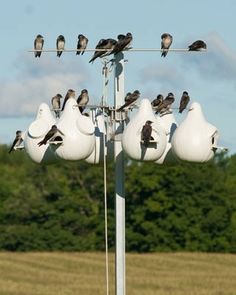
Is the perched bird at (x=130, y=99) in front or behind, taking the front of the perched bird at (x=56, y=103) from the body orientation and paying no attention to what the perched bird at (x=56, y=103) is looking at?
in front

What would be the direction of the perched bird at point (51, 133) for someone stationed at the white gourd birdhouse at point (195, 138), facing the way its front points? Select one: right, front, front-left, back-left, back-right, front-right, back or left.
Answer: back

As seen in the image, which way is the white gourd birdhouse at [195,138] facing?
to the viewer's right

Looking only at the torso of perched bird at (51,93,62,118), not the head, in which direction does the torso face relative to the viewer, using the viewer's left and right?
facing the viewer and to the right of the viewer

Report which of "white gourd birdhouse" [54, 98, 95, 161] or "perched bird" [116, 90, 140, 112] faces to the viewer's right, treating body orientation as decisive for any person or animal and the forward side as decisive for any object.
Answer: the perched bird

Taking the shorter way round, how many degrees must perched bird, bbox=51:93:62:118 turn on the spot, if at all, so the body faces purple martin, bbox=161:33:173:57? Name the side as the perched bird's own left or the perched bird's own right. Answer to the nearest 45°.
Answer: approximately 45° to the perched bird's own left

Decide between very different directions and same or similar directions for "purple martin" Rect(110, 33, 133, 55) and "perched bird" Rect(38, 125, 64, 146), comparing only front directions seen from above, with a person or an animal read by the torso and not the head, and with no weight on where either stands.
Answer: same or similar directions
